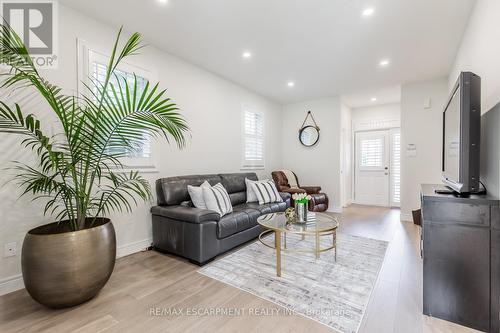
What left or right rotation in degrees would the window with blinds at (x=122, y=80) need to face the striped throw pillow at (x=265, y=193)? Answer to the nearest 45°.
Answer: approximately 45° to its left

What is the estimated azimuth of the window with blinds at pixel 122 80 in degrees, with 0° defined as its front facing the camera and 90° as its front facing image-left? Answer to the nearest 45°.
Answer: approximately 315°

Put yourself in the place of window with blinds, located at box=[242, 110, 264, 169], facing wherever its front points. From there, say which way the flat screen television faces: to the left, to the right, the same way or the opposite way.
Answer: the opposite way

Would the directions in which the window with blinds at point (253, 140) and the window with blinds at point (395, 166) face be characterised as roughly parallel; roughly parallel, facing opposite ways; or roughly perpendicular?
roughly perpendicular

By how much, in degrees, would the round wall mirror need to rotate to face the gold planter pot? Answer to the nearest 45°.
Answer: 0° — it already faces it

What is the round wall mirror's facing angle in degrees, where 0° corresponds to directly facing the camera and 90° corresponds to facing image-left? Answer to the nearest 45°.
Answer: approximately 0°

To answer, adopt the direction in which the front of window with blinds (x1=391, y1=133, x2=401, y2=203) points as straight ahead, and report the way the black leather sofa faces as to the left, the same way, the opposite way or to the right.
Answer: to the left

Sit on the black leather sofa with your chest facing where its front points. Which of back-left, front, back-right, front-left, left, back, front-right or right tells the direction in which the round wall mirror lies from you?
left

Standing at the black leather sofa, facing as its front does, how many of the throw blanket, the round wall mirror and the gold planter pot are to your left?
2

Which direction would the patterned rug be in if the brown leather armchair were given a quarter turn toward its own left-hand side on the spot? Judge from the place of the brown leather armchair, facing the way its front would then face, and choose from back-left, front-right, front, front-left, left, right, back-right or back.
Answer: back-right

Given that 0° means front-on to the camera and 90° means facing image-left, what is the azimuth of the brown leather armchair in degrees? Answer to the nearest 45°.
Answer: approximately 315°

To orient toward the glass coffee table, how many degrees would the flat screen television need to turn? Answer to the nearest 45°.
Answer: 0° — it already faces it

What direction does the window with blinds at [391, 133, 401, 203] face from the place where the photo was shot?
facing the viewer

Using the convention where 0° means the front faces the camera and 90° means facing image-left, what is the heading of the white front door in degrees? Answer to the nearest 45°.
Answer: approximately 0°

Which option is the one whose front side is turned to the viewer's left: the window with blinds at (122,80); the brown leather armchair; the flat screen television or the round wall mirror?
the flat screen television

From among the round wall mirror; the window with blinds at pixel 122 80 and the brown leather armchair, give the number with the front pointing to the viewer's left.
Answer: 0

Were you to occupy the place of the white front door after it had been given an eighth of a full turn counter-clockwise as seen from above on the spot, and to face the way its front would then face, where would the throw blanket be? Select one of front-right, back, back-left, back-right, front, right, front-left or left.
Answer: right
